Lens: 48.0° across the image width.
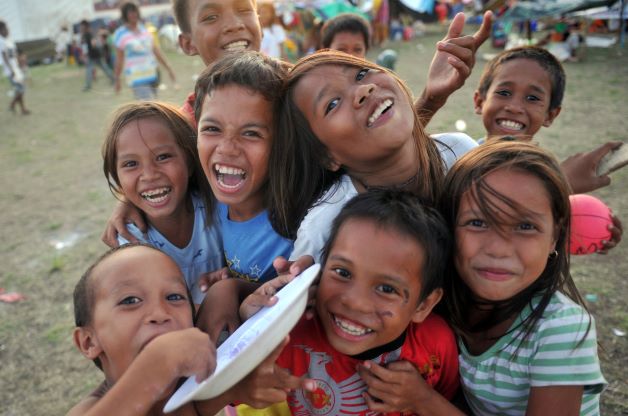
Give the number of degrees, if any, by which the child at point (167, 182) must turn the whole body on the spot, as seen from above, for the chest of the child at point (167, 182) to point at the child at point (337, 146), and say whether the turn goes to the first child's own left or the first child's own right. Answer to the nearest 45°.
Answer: approximately 45° to the first child's own left

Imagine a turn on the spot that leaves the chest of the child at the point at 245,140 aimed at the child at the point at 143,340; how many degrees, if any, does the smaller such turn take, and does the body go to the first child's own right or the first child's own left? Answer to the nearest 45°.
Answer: approximately 45° to the first child's own right

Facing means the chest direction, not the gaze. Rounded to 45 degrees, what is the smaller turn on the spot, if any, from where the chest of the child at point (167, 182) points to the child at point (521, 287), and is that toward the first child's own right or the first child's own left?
approximately 45° to the first child's own left

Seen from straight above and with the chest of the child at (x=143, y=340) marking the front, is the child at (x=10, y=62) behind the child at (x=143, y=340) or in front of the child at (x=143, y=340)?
behind

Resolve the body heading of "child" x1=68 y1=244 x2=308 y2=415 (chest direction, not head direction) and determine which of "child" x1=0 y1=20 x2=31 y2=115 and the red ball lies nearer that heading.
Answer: the red ball

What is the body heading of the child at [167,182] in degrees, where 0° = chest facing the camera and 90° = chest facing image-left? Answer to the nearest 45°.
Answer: approximately 0°

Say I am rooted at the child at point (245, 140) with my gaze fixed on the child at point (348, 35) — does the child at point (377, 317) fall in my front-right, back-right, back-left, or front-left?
back-right

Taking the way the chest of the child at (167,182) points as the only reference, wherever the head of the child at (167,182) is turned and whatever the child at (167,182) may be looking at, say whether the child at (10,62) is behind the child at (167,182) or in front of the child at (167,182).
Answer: behind

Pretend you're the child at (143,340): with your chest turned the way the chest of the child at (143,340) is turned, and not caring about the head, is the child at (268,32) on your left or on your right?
on your left

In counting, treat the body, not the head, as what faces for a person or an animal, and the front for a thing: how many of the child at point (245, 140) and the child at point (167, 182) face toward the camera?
2

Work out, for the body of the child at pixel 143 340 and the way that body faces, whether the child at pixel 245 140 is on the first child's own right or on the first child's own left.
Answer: on the first child's own left
